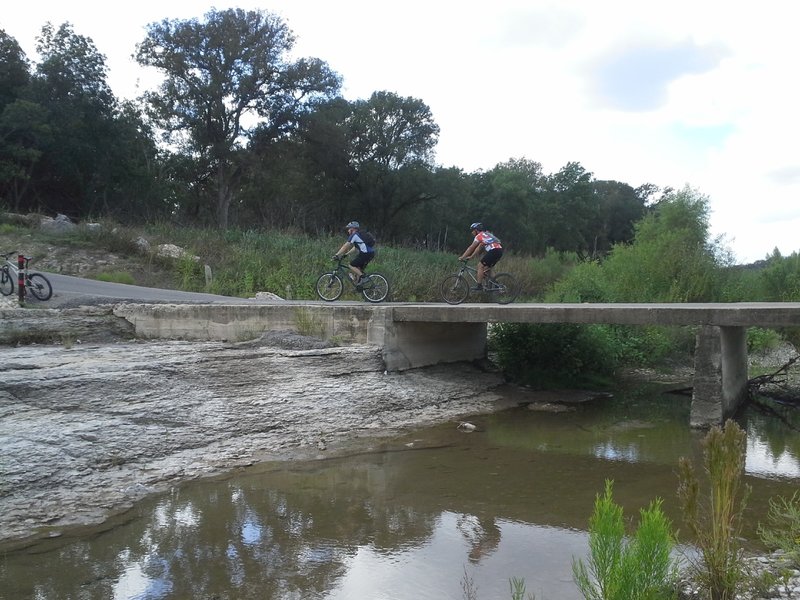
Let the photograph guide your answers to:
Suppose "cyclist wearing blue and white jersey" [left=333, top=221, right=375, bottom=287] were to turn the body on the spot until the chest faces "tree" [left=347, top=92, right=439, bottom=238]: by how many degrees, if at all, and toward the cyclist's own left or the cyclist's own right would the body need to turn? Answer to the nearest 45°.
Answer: approximately 90° to the cyclist's own right

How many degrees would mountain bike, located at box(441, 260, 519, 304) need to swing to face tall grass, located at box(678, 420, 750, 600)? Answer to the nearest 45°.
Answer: approximately 90° to its left

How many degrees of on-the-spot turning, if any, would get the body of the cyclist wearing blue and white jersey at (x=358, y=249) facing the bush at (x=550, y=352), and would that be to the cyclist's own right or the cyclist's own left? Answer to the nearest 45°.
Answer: approximately 180°

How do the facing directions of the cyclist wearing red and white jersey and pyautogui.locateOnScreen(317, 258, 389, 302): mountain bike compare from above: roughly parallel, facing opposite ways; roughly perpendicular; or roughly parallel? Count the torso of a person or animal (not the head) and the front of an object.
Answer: roughly parallel

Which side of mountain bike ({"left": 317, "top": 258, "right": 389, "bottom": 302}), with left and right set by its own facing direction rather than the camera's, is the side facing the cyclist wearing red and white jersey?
back

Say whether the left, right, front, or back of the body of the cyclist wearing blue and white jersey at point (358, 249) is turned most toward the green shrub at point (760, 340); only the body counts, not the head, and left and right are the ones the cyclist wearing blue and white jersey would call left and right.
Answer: back

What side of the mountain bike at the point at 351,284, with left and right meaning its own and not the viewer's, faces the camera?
left

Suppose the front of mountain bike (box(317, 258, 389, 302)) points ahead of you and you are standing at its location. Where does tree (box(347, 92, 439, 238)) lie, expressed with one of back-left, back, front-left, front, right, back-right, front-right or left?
right

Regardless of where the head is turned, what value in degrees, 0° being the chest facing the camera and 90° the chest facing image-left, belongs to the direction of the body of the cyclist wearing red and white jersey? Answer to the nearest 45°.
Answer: approximately 90°

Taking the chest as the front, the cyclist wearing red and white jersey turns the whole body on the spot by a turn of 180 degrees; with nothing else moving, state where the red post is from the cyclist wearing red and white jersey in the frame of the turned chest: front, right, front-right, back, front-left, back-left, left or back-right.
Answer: back

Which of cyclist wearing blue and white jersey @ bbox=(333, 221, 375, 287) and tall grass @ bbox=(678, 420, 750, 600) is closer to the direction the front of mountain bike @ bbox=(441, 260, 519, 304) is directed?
the cyclist wearing blue and white jersey

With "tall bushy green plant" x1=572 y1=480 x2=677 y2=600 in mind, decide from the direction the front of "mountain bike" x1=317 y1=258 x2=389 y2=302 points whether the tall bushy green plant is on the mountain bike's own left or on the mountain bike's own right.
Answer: on the mountain bike's own left

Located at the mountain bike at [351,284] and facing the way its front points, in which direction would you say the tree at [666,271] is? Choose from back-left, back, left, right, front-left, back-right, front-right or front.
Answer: back-right

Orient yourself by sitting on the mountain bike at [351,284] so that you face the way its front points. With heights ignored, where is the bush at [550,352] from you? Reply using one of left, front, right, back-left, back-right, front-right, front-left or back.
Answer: back

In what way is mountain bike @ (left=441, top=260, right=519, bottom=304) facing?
to the viewer's left

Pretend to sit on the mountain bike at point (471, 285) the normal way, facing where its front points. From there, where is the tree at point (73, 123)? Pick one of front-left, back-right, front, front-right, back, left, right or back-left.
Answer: front-right

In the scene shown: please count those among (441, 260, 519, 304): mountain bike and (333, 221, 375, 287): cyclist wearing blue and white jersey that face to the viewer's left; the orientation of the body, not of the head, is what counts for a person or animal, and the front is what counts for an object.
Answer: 2

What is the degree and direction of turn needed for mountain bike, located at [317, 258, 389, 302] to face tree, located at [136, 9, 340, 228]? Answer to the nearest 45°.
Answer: approximately 90° to its right
